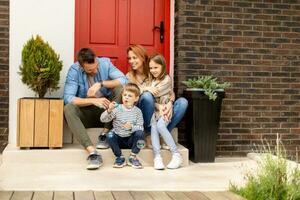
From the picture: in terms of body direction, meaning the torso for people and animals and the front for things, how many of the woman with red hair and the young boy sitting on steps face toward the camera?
2

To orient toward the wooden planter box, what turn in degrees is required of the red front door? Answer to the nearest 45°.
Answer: approximately 45° to its right

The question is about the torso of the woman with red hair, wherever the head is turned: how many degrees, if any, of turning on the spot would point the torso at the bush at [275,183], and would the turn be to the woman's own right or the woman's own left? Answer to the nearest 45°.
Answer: approximately 45° to the woman's own left

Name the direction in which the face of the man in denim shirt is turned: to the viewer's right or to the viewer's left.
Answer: to the viewer's right

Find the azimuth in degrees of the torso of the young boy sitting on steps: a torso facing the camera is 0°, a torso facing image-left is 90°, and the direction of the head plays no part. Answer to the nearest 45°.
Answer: approximately 0°

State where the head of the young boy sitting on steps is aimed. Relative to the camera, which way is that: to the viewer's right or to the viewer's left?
to the viewer's left

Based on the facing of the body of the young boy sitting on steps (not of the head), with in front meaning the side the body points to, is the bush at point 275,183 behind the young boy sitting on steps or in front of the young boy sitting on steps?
in front
